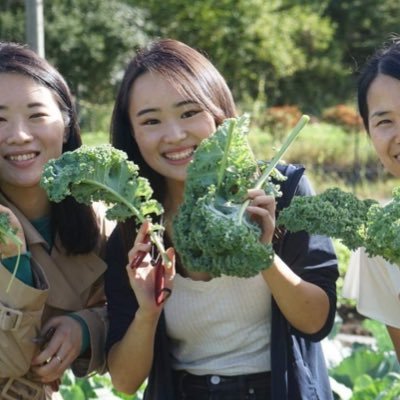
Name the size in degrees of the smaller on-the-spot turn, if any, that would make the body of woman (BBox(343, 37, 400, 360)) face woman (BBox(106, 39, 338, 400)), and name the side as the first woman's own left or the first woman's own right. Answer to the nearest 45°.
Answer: approximately 45° to the first woman's own right

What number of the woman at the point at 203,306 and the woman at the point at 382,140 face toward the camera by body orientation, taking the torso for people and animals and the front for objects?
2

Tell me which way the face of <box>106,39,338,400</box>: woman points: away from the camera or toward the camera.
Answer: toward the camera

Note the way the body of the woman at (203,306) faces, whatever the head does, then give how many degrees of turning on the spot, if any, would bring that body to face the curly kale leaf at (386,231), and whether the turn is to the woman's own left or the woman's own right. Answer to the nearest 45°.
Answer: approximately 45° to the woman's own left

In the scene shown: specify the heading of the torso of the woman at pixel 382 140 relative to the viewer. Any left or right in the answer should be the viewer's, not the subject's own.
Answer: facing the viewer

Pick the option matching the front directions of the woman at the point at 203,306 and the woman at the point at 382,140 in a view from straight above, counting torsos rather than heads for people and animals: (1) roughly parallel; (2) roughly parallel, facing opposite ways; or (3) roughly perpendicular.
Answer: roughly parallel

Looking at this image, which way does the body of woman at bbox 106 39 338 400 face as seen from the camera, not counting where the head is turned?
toward the camera

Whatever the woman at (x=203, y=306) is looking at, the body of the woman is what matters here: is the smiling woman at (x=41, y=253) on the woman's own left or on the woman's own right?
on the woman's own right

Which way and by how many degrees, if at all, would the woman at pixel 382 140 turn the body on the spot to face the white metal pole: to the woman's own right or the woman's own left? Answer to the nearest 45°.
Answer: approximately 135° to the woman's own right

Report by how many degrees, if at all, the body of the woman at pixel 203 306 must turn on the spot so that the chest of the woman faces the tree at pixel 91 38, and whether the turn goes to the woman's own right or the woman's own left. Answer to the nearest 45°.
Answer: approximately 180°
